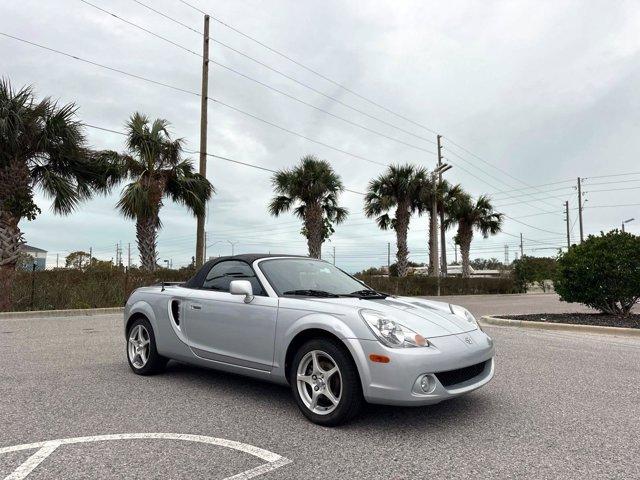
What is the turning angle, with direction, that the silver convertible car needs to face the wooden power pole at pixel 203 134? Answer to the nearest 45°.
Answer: approximately 135° to its left

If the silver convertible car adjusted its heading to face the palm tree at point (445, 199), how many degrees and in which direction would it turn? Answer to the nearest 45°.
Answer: approximately 135° to its left

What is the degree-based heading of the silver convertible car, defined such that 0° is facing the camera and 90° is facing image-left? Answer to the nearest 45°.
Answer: approximately 315°

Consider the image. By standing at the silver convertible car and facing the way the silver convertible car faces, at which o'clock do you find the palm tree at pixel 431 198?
The palm tree is roughly at 8 o'clock from the silver convertible car.

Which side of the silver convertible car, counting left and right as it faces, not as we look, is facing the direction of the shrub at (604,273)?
left

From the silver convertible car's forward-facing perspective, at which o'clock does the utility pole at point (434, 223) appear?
The utility pole is roughly at 8 o'clock from the silver convertible car.

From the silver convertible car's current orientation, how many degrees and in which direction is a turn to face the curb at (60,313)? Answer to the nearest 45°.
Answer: approximately 180°

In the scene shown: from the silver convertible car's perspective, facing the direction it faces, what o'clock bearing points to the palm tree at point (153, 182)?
The palm tree is roughly at 7 o'clock from the silver convertible car.

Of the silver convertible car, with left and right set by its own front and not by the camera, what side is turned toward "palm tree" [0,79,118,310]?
back

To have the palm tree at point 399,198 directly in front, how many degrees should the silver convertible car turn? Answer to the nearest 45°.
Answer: approximately 135° to its left

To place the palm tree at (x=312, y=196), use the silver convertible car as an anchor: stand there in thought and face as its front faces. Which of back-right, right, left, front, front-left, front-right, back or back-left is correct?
back-left
